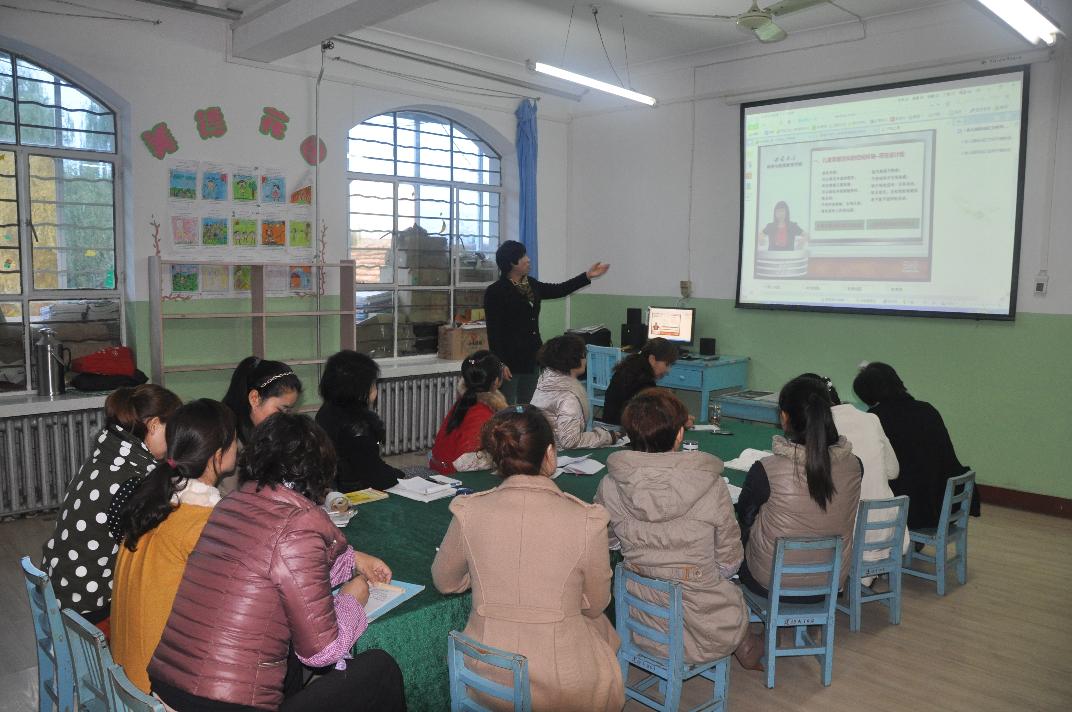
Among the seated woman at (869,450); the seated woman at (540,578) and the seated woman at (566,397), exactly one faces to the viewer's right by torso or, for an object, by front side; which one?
the seated woman at (566,397)

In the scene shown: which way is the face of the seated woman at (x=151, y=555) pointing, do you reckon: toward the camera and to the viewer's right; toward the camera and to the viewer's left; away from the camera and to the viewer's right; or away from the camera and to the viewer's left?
away from the camera and to the viewer's right

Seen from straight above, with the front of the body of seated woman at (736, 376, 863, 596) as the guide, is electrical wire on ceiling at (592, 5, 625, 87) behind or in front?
in front

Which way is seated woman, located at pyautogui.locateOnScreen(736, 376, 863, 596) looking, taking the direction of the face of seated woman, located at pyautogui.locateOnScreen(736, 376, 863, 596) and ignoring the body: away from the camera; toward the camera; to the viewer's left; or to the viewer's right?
away from the camera

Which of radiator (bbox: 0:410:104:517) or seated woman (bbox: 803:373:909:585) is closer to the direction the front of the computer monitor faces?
the seated woman

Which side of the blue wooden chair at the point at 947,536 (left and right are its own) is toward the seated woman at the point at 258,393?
left

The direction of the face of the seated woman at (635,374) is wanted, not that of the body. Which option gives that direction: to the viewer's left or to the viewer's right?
to the viewer's right

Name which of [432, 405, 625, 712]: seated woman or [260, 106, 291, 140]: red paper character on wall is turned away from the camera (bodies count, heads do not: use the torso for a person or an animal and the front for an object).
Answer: the seated woman

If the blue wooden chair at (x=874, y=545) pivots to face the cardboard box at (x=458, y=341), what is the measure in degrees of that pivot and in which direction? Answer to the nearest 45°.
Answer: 0° — it already faces it

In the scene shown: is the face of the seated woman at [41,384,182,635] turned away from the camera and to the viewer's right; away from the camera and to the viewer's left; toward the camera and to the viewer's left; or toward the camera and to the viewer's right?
away from the camera and to the viewer's right

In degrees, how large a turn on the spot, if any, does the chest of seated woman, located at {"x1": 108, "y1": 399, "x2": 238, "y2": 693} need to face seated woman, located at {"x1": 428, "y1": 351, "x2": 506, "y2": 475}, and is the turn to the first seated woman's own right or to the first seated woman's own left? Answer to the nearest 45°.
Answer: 0° — they already face them
